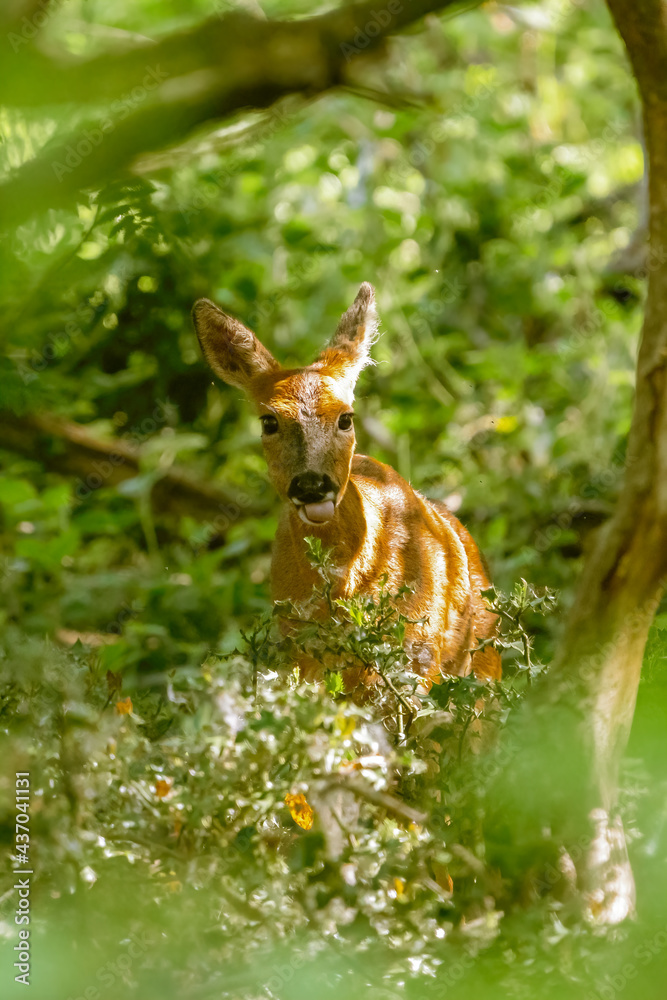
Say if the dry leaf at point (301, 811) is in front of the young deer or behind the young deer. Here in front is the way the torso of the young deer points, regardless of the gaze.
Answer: in front

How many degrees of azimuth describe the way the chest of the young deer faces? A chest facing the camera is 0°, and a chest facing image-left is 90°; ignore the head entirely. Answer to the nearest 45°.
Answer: approximately 45°

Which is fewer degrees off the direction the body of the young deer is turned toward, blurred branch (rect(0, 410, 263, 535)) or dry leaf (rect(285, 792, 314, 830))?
the dry leaf

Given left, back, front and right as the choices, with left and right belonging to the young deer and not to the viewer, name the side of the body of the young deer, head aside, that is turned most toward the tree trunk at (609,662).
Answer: left

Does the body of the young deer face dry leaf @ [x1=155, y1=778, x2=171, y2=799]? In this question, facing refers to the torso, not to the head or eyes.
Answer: yes

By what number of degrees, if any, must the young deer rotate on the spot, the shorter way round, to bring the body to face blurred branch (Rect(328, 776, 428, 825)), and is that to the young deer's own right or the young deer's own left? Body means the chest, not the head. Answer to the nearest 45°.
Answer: approximately 45° to the young deer's own left

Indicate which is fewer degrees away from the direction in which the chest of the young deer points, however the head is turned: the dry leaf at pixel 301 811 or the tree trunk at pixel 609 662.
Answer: the dry leaf
